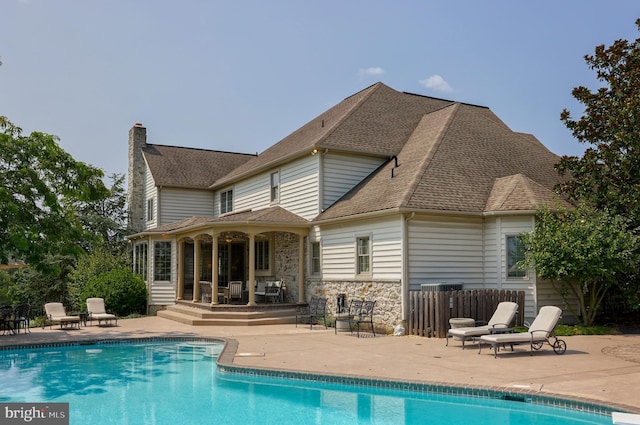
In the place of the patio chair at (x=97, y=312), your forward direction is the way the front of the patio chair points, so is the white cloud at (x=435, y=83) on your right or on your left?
on your left

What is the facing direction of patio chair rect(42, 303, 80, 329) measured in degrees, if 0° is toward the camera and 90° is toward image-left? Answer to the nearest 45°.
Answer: approximately 315°

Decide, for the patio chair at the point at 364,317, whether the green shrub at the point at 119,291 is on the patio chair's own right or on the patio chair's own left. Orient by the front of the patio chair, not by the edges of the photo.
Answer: on the patio chair's own right
